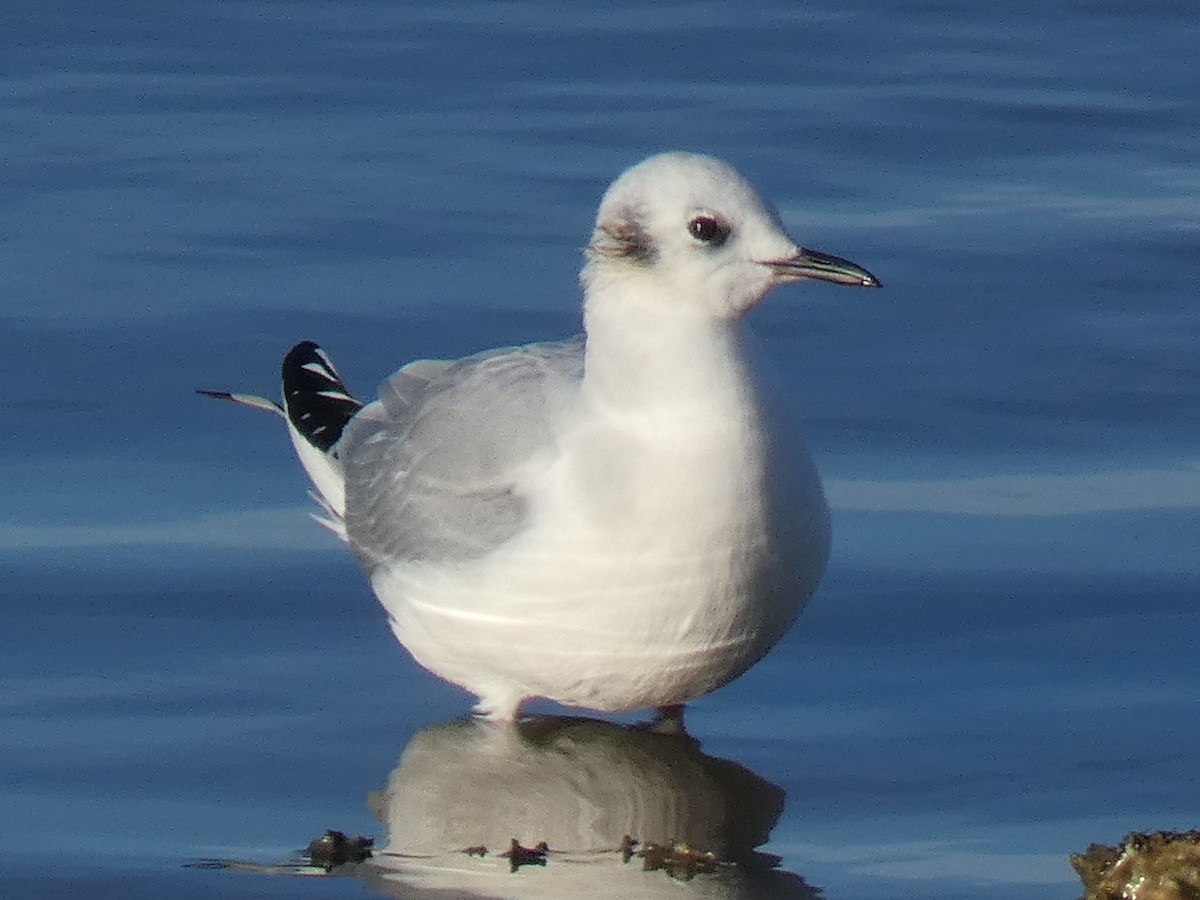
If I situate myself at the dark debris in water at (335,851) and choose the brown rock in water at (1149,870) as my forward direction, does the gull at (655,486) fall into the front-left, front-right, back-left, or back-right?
front-left

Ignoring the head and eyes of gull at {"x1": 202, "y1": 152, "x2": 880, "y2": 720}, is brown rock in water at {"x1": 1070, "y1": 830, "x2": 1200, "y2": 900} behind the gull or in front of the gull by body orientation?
in front

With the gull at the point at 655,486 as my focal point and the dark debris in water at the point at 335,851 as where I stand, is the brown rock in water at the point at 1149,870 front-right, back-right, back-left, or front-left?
front-right

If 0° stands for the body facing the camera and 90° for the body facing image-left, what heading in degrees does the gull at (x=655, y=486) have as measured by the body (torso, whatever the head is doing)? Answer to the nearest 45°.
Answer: approximately 315°
